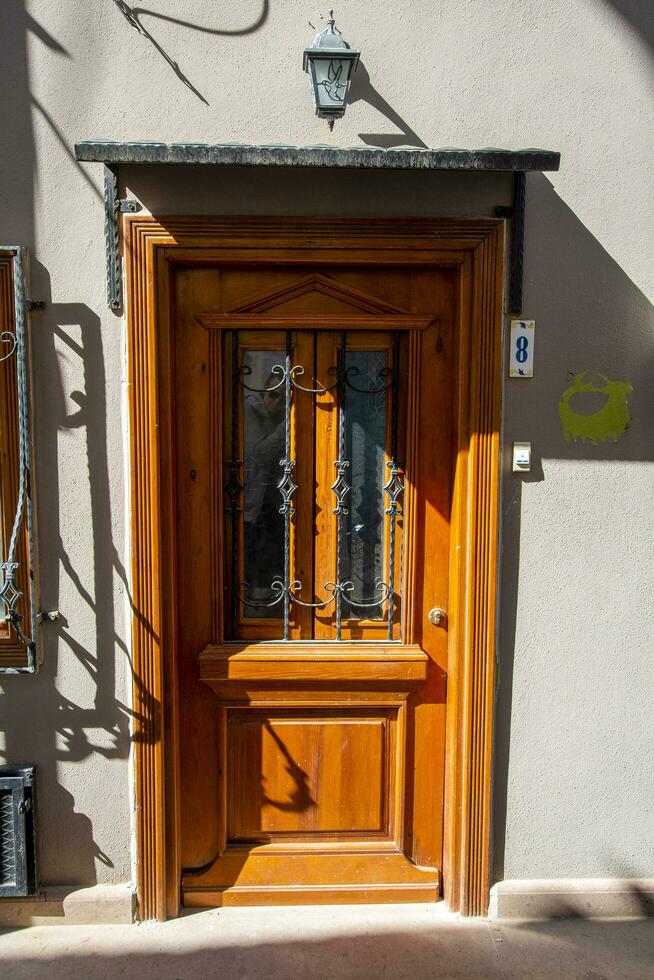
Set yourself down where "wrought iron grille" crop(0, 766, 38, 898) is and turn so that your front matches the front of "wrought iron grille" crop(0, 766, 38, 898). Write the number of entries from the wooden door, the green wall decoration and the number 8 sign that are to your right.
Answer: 0

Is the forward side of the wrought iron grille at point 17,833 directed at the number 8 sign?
no

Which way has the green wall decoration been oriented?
toward the camera

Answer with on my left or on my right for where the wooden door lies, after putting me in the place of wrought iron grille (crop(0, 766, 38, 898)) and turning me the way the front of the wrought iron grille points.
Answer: on my left

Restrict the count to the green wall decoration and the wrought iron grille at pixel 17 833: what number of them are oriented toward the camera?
2

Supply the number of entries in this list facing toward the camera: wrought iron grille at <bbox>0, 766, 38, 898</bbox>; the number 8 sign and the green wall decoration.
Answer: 3

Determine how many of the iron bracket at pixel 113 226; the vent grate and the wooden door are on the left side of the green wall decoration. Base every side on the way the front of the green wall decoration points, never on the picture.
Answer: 0

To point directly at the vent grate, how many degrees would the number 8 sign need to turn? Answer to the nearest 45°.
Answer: approximately 90° to its right

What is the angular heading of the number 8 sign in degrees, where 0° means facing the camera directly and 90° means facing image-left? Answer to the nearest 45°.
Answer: approximately 0°

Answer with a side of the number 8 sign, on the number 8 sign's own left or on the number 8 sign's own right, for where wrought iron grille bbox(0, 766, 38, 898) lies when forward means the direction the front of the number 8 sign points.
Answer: on the number 8 sign's own right
